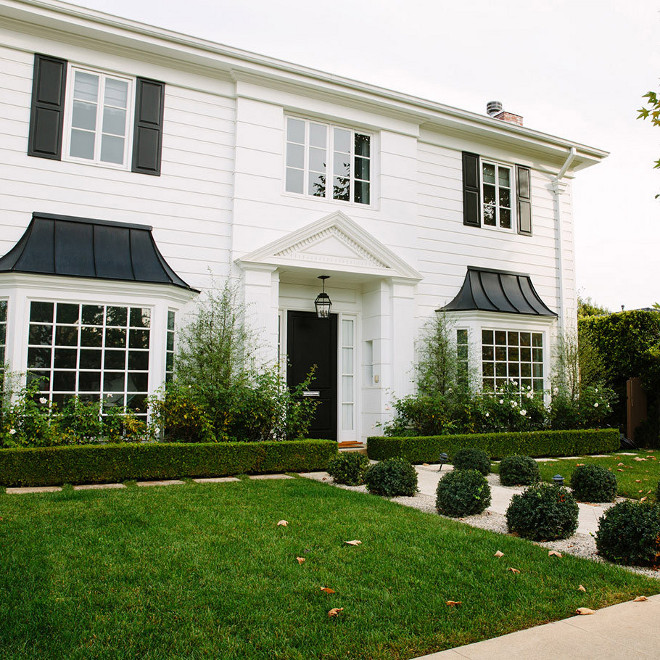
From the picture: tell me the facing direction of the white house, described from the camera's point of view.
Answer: facing the viewer and to the right of the viewer

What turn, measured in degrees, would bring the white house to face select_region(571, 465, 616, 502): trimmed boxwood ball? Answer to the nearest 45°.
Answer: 0° — it already faces it

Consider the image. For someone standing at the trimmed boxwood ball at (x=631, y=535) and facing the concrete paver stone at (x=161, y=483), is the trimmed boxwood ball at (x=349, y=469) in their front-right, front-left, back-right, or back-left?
front-right

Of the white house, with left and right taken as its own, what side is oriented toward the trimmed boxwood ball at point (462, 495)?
front

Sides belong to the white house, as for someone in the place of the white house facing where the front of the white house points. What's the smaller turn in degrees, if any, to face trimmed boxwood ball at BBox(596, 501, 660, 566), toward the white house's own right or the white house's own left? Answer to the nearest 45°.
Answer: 0° — it already faces it

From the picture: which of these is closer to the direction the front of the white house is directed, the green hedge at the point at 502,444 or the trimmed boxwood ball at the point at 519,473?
the trimmed boxwood ball

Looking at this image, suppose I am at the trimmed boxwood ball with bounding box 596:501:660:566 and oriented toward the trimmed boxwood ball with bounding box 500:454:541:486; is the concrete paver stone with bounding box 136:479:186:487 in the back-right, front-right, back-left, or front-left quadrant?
front-left

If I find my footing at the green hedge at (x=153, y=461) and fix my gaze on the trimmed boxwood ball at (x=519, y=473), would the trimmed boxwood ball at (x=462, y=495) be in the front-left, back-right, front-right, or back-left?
front-right

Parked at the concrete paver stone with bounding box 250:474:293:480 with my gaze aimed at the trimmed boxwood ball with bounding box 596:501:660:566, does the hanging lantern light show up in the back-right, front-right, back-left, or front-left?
back-left
